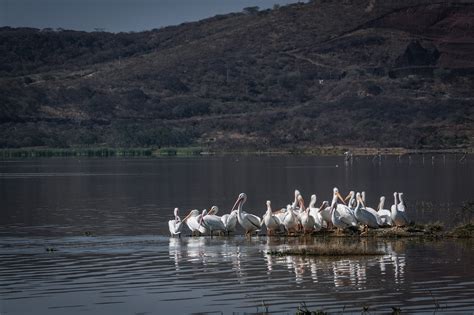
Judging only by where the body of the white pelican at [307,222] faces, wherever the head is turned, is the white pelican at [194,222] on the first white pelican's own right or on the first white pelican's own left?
on the first white pelican's own right

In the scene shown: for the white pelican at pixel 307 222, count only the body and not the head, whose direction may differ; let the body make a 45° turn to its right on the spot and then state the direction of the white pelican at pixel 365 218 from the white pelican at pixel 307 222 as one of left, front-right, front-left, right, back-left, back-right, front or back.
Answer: back

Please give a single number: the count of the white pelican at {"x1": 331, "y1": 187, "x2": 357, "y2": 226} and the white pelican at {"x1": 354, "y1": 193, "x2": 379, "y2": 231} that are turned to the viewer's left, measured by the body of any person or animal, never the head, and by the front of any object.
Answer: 2

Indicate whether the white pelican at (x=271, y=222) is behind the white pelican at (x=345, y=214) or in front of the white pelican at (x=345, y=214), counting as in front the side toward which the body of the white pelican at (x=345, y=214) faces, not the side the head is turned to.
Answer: in front

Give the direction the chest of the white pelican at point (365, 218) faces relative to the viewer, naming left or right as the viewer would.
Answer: facing to the left of the viewer

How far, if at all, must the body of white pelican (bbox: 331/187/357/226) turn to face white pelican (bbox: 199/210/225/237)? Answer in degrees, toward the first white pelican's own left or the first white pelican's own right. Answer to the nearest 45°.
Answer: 0° — it already faces it

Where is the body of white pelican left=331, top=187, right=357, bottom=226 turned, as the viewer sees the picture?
to the viewer's left

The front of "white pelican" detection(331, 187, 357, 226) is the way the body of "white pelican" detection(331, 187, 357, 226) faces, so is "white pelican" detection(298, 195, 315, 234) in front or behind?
in front

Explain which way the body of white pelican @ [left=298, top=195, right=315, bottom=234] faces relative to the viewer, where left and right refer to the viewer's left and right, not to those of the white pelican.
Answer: facing the viewer and to the left of the viewer
